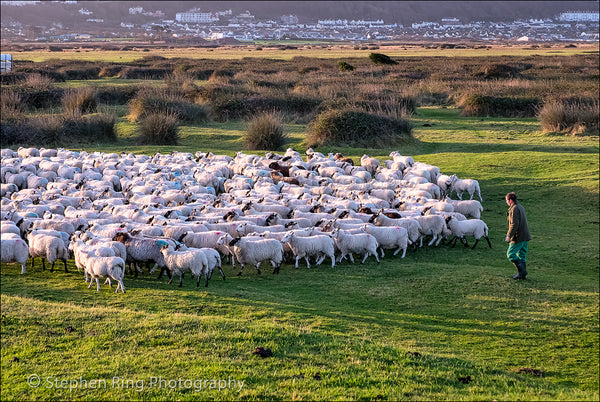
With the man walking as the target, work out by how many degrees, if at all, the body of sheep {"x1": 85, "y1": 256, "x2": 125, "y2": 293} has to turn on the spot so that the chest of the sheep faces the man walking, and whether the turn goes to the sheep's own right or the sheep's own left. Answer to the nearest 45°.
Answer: approximately 135° to the sheep's own right

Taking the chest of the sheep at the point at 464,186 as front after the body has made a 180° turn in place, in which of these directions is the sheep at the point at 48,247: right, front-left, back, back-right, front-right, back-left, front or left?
back-right

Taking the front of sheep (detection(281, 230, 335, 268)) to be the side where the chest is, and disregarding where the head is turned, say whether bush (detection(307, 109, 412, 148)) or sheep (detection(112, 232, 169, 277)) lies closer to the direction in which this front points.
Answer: the sheep

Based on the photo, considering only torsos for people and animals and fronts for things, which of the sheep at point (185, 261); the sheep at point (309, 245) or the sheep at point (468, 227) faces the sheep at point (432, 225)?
the sheep at point (468, 227)

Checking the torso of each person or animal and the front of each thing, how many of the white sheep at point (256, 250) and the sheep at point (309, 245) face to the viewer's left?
2

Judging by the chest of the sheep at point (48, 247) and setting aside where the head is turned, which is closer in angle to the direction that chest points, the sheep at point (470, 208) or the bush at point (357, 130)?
the bush

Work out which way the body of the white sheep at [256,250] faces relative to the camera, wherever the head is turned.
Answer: to the viewer's left

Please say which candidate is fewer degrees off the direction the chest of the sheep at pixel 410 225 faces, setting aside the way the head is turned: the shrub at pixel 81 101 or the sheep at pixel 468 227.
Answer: the shrub

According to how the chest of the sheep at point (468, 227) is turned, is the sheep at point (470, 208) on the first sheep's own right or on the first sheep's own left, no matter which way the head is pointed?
on the first sheep's own right

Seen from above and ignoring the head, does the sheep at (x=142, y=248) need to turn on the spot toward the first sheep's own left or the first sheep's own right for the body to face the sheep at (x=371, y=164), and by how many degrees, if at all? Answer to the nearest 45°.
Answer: approximately 135° to the first sheep's own right

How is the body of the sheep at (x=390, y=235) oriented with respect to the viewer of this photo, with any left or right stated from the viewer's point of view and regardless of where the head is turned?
facing to the left of the viewer

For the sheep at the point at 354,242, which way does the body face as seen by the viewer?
to the viewer's left

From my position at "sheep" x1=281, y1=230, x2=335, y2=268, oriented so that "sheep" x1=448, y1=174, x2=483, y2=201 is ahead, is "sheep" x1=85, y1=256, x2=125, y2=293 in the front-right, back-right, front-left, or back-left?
back-left

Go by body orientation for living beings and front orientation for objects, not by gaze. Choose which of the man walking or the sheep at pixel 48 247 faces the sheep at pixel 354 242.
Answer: the man walking

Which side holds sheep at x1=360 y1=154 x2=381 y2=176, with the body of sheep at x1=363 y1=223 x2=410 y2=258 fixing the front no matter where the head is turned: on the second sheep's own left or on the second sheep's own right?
on the second sheep's own right

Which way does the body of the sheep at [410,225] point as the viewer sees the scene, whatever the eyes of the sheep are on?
to the viewer's left
